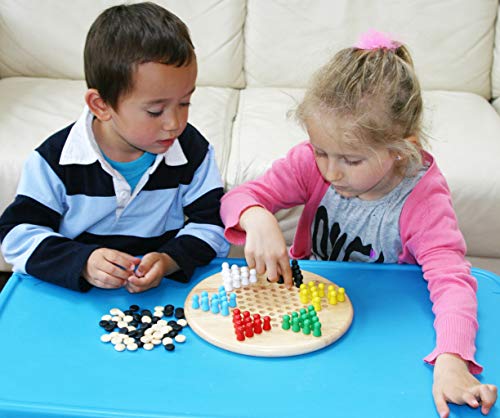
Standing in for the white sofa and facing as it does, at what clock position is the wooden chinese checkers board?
The wooden chinese checkers board is roughly at 12 o'clock from the white sofa.

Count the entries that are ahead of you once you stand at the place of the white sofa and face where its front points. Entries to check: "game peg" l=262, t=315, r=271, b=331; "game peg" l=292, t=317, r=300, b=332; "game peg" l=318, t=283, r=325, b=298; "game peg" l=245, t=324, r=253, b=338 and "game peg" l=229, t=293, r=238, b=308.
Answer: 5

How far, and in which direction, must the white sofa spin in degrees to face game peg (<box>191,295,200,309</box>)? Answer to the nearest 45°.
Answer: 0° — it already faces it

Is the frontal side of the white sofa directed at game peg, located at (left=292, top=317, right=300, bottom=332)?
yes

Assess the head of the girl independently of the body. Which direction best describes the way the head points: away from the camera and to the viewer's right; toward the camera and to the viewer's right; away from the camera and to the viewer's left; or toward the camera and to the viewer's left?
toward the camera and to the viewer's left

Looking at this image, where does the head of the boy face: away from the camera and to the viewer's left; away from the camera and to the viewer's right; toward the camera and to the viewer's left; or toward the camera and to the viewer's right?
toward the camera and to the viewer's right

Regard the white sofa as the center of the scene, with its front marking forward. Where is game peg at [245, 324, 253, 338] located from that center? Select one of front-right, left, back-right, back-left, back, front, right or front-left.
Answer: front

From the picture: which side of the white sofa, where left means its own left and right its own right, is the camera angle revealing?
front

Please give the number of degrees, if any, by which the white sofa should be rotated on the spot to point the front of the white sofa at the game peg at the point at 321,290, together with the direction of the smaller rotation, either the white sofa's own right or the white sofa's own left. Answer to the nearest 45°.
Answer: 0° — it already faces it

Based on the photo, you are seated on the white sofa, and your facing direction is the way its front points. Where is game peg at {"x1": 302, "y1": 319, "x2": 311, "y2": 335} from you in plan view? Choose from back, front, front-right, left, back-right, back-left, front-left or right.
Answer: front

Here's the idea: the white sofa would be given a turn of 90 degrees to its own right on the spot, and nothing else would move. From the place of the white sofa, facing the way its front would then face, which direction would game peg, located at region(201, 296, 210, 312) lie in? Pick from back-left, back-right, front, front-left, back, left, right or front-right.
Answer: left

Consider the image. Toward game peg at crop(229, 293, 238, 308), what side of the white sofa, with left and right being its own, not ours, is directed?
front

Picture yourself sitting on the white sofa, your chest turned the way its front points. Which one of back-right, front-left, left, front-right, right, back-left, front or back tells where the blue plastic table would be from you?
front

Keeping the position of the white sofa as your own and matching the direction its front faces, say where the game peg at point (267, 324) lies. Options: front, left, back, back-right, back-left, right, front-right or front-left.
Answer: front

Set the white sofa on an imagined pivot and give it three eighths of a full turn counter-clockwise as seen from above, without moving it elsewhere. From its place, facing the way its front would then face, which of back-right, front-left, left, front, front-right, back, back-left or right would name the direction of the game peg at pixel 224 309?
back-right

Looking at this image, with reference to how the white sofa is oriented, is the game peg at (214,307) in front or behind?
in front
